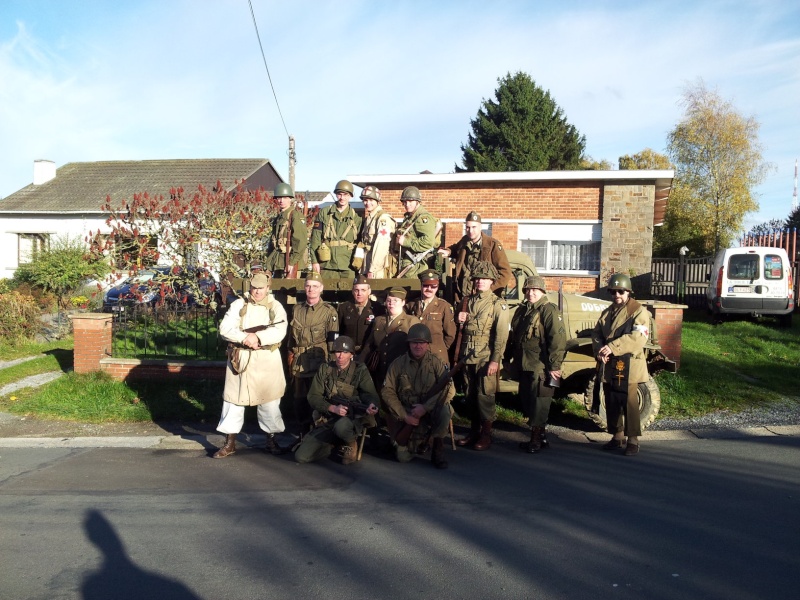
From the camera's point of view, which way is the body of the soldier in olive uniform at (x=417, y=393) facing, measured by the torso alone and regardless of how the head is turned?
toward the camera

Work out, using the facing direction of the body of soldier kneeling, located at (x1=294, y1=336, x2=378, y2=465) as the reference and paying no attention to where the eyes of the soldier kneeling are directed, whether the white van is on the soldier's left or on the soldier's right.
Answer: on the soldier's left

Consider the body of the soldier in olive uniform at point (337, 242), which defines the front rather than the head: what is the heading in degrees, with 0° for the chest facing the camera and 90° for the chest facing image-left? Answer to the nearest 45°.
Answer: approximately 0°

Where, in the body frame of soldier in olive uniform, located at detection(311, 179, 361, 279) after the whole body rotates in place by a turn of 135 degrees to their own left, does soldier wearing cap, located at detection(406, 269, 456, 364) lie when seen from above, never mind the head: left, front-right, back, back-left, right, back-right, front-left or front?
right

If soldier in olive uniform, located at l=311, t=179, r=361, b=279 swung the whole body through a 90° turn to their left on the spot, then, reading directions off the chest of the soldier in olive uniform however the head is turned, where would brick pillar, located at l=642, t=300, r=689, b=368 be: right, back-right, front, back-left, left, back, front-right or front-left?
front

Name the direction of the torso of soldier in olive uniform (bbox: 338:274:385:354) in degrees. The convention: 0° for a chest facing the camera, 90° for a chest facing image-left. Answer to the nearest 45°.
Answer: approximately 0°

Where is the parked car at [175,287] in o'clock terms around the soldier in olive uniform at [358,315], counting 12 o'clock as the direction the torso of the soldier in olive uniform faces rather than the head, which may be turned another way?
The parked car is roughly at 5 o'clock from the soldier in olive uniform.

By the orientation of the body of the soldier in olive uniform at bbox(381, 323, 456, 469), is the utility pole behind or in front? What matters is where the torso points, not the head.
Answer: behind

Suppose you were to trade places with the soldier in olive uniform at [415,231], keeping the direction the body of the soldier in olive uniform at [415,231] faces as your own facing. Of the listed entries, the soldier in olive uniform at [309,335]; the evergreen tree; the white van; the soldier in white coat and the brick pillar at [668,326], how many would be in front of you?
2

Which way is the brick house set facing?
toward the camera
